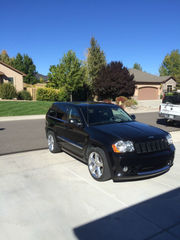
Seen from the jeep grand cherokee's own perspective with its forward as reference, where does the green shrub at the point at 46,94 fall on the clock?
The green shrub is roughly at 7 o'clock from the jeep grand cherokee.

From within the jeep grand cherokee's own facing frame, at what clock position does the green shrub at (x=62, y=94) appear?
The green shrub is roughly at 7 o'clock from the jeep grand cherokee.

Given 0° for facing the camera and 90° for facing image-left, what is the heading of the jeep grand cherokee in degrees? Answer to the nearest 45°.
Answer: approximately 315°

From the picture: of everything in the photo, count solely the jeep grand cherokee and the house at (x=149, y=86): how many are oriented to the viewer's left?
0

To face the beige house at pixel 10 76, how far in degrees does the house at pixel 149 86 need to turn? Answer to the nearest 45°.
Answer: approximately 45° to its right

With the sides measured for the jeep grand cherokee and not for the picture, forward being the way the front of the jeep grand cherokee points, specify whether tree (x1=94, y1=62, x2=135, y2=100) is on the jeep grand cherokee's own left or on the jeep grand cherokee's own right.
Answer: on the jeep grand cherokee's own left

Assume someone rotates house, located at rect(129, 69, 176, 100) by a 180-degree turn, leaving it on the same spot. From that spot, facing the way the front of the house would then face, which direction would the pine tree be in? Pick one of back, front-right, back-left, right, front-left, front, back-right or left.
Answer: left

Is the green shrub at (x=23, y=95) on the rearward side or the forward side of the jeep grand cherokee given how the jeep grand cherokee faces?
on the rearward side

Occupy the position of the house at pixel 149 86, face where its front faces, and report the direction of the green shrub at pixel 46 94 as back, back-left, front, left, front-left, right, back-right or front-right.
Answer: front-right

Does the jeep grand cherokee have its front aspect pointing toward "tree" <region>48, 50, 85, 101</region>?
no

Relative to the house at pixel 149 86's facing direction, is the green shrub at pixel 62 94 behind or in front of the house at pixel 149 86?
in front

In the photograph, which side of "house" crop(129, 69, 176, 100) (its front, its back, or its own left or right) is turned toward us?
front

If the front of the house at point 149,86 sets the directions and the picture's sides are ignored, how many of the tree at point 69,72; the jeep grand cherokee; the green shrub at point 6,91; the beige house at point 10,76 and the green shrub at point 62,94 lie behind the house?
0

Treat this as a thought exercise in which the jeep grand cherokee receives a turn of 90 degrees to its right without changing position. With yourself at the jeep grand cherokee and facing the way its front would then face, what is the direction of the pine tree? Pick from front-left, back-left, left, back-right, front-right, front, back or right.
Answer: back-right
